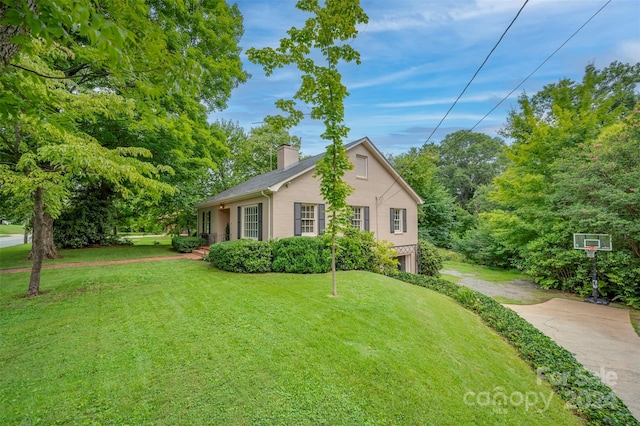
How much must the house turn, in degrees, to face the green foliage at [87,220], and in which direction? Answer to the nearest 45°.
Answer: approximately 45° to its right

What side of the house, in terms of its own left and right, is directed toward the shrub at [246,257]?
front

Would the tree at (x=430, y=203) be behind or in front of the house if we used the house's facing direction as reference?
behind

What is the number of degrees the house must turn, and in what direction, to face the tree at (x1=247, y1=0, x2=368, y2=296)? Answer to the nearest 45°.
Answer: approximately 45° to its left

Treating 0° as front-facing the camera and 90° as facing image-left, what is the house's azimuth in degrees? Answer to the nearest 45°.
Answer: approximately 45°

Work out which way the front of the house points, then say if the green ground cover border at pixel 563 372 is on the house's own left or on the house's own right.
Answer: on the house's own left

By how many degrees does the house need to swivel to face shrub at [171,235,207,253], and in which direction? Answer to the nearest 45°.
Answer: approximately 45° to its right

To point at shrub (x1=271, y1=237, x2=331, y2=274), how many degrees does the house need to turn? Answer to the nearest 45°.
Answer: approximately 45° to its left

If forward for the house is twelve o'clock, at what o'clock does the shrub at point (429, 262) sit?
The shrub is roughly at 7 o'clock from the house.

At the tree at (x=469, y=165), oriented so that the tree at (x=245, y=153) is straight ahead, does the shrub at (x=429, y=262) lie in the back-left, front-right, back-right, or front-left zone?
front-left

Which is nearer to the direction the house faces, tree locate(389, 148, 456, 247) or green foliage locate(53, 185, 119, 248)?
the green foliage

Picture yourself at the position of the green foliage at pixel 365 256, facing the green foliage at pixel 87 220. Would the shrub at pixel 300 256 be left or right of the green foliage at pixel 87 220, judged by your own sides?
left

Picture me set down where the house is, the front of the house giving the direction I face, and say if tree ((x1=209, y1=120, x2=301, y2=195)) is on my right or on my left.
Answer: on my right

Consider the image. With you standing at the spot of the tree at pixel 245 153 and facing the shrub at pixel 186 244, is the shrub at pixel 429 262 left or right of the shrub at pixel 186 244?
left
